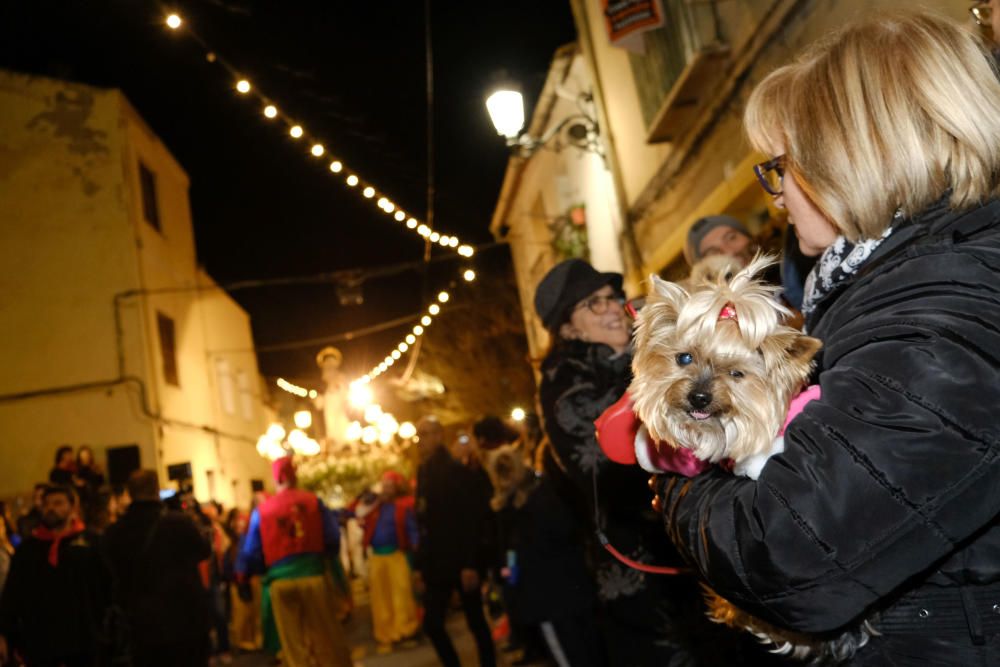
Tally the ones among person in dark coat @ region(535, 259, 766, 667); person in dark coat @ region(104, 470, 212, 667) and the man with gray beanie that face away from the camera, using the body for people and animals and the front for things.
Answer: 1

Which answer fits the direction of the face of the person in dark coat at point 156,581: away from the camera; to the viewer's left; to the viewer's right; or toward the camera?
away from the camera

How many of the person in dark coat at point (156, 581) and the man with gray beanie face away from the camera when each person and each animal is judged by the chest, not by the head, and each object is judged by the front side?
1

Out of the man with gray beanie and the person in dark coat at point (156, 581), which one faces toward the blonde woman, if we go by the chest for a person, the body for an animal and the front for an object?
the man with gray beanie

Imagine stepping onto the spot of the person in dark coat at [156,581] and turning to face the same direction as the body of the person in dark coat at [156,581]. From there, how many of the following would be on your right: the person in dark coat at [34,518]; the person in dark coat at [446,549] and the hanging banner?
2

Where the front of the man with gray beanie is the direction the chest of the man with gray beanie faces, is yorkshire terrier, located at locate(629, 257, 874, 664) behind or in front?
in front

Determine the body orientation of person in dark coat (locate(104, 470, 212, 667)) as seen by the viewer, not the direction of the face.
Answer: away from the camera

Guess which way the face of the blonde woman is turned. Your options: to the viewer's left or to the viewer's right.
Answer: to the viewer's left

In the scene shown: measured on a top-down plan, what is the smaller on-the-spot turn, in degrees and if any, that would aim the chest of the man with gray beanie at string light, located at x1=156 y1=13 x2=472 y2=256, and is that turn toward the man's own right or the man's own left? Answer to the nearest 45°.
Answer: approximately 135° to the man's own right
